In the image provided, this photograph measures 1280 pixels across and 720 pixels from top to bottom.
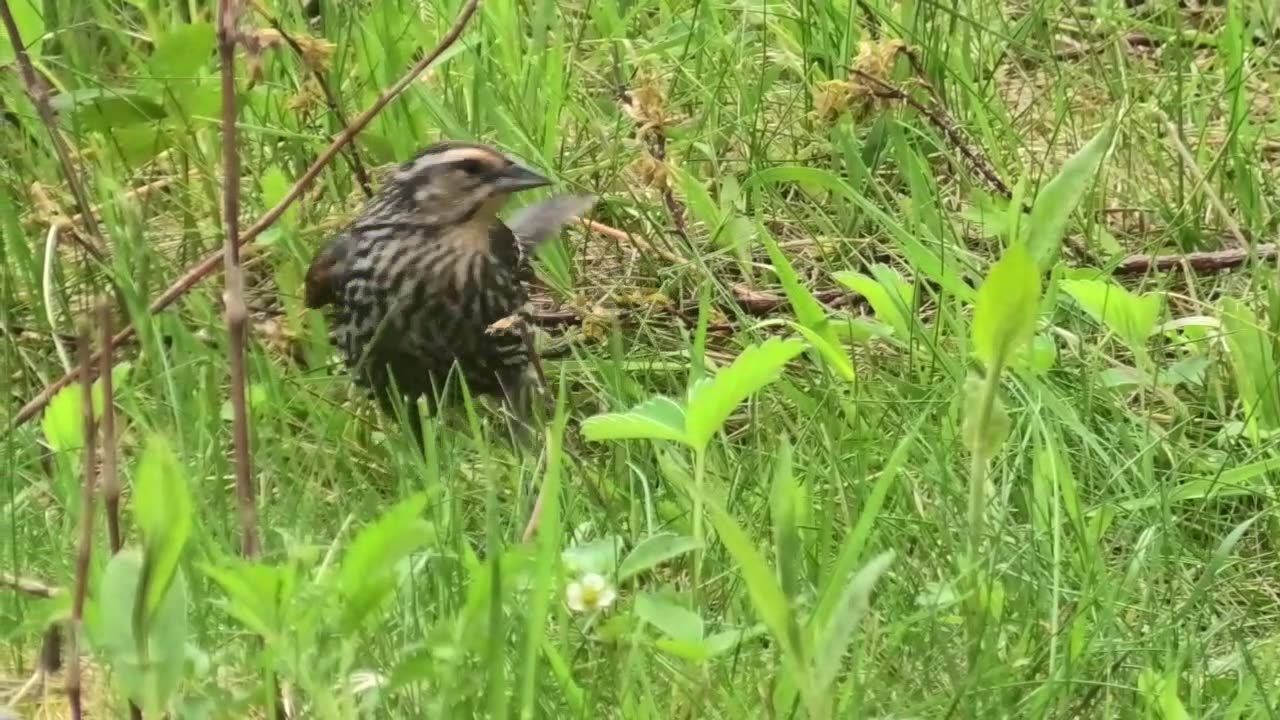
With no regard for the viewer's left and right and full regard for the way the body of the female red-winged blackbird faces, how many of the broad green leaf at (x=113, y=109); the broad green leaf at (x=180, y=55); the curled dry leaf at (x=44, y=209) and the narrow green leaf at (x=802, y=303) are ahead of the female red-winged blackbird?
1

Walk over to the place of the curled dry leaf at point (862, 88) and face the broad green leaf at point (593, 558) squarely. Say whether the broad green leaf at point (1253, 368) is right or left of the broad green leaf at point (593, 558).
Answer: left

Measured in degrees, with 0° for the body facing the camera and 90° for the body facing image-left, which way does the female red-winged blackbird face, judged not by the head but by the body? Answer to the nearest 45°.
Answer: approximately 315°

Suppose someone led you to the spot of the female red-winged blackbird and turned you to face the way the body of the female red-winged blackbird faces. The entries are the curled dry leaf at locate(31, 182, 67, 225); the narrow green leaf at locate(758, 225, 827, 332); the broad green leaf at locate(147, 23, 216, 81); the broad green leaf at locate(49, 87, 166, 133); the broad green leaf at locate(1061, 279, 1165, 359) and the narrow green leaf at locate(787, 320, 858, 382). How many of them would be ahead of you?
3

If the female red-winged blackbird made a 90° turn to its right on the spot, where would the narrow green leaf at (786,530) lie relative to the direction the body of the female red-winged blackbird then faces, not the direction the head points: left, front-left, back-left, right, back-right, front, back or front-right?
back-left

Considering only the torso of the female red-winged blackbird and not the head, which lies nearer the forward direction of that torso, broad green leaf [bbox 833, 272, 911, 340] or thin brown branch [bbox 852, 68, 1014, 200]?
the broad green leaf

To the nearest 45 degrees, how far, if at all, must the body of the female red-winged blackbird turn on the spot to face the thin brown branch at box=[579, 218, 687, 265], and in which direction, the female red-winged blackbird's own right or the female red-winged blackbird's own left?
approximately 90° to the female red-winged blackbird's own left

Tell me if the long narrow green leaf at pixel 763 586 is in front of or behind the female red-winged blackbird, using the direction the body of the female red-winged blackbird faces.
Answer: in front

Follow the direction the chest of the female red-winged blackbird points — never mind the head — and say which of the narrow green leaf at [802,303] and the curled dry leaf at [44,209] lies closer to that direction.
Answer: the narrow green leaf

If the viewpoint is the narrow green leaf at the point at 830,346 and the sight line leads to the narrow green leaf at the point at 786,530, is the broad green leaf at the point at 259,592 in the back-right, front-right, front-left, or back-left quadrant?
front-right

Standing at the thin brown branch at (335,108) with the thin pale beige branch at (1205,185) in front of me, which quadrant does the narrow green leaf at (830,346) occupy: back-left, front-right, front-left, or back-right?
front-right

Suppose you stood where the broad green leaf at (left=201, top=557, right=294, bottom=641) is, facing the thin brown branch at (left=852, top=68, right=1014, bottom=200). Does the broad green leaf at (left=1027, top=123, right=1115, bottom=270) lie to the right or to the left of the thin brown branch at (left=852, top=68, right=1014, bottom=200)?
right

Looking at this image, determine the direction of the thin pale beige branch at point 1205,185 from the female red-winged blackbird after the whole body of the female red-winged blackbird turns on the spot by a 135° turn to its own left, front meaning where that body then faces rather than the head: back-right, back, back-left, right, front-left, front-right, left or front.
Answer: right

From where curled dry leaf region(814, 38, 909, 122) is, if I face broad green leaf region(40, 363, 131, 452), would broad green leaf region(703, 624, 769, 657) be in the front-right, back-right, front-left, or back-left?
front-left

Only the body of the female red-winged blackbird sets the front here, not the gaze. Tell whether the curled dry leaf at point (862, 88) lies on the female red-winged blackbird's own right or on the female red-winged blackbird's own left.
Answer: on the female red-winged blackbird's own left

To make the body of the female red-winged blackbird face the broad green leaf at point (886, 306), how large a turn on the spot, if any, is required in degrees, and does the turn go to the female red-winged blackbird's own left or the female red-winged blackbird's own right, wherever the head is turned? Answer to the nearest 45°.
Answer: approximately 90° to the female red-winged blackbird's own left

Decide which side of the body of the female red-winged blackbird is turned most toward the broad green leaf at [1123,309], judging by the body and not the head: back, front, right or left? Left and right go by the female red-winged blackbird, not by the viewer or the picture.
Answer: left

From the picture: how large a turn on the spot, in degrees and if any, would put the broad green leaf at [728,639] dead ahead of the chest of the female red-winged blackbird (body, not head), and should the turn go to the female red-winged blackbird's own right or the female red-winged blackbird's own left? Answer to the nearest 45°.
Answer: approximately 45° to the female red-winged blackbird's own left
